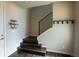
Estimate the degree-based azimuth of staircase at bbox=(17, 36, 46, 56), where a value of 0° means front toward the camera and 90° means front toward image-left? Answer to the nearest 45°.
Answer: approximately 0°
